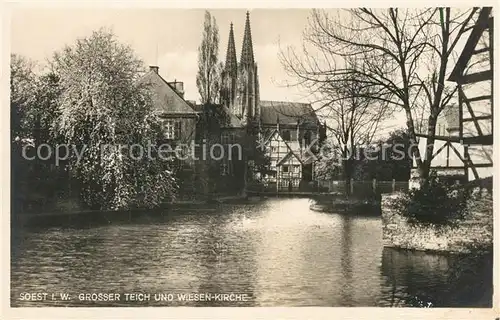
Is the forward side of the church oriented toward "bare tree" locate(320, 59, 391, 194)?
no

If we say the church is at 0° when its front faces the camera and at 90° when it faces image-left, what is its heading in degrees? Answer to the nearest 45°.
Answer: approximately 45°
